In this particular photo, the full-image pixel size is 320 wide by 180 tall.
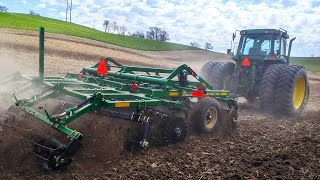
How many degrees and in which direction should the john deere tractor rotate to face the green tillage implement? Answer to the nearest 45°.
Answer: approximately 180°

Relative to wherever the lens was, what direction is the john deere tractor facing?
facing away from the viewer and to the right of the viewer

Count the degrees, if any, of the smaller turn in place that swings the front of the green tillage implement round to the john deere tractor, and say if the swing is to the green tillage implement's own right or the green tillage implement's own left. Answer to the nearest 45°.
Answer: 0° — it already faces it

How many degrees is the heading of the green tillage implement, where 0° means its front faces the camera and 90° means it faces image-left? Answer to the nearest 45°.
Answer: approximately 225°
